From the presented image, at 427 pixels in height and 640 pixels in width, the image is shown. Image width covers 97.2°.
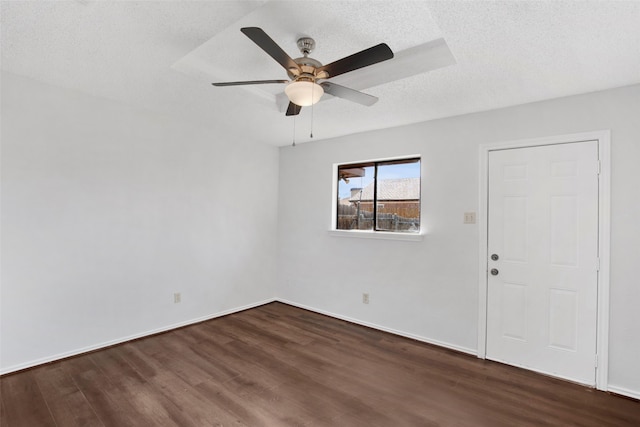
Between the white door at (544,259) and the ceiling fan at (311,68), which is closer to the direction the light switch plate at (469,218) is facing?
the ceiling fan

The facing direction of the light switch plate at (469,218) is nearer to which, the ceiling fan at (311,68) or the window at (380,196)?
the ceiling fan

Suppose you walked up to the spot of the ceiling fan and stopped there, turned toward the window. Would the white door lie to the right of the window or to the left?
right

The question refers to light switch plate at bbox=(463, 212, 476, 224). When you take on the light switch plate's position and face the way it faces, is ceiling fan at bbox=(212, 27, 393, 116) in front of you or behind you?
in front

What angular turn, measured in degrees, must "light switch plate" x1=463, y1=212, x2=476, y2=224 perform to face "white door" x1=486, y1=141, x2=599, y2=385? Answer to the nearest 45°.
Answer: approximately 90° to its left

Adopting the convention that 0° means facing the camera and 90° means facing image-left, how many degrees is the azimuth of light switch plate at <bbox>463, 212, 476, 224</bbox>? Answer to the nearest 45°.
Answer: approximately 0°

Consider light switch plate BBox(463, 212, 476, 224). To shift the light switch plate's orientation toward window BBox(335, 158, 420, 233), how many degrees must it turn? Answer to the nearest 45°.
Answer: approximately 90° to its right

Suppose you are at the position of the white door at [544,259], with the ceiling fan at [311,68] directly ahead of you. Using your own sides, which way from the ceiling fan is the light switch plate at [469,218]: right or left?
right
